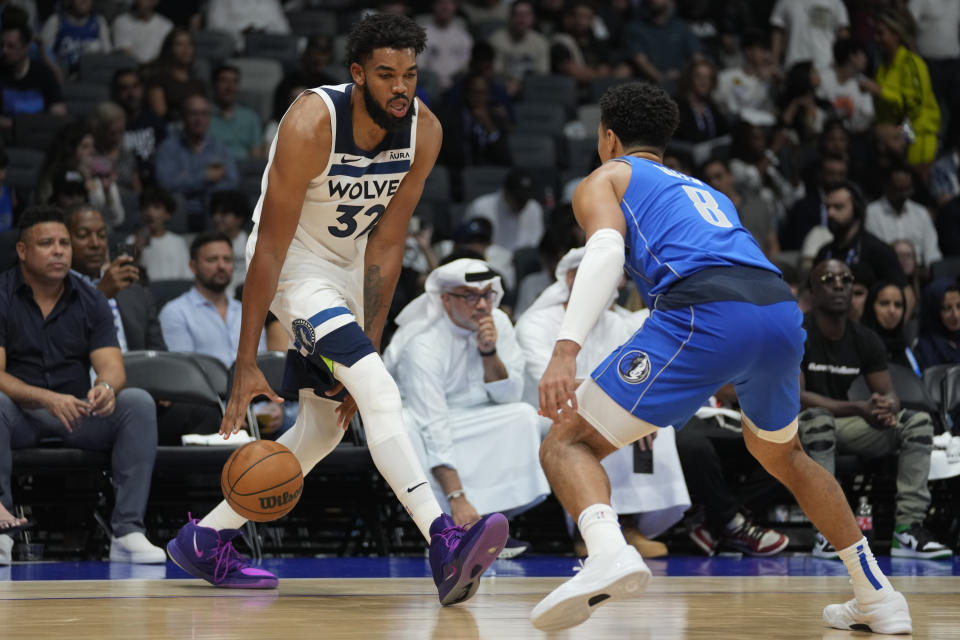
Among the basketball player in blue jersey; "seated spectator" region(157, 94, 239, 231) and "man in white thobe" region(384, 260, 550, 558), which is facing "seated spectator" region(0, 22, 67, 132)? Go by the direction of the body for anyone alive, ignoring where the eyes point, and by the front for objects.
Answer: the basketball player in blue jersey

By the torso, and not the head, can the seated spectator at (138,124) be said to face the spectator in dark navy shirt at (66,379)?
yes

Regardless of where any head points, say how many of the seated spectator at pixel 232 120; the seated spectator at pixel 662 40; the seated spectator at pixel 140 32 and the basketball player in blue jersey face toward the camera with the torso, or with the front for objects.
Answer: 3

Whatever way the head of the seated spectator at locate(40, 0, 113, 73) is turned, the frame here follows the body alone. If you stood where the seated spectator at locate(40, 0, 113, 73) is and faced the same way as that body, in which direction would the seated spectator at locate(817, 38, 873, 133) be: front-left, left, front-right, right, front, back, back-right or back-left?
left

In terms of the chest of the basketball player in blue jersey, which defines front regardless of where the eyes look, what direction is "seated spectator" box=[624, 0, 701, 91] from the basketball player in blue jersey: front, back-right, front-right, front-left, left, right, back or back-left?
front-right

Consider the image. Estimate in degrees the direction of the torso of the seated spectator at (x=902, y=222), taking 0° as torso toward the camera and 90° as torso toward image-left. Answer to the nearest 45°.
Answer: approximately 0°

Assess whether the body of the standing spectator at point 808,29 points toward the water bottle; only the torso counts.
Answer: yes
